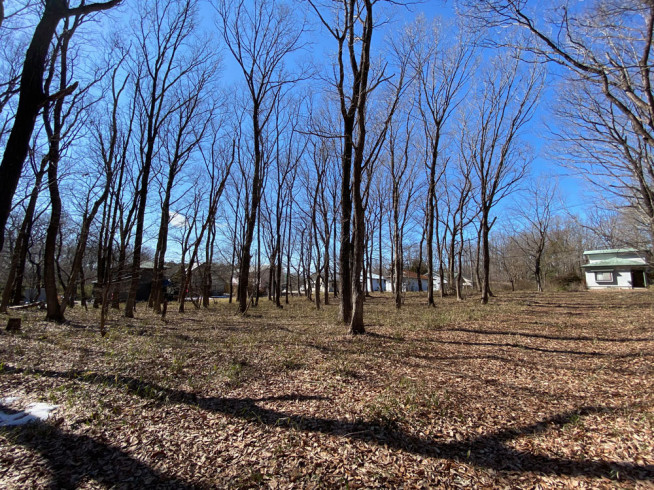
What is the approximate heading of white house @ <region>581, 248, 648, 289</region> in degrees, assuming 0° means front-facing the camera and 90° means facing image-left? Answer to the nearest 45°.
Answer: approximately 0°

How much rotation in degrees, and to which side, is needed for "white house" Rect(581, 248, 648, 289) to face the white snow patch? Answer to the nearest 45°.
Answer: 0° — it already faces it

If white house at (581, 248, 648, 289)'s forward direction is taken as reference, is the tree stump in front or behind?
in front
